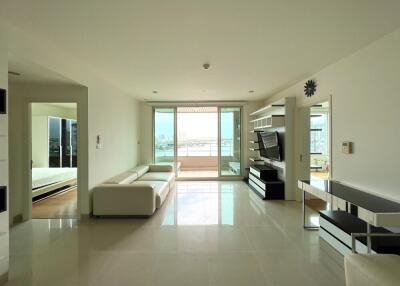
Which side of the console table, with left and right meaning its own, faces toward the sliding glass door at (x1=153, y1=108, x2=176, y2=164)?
right

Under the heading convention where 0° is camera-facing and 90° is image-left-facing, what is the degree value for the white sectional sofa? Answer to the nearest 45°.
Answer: approximately 270°

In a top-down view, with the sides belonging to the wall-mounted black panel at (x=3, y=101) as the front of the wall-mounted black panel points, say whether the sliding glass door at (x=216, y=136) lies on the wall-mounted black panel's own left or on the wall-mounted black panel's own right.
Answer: on the wall-mounted black panel's own left

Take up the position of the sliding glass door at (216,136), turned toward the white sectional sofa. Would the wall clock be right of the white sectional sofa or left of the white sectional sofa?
left

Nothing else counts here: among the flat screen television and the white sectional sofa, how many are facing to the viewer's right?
1

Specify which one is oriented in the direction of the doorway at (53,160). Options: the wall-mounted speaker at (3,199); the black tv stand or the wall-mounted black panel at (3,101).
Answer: the black tv stand

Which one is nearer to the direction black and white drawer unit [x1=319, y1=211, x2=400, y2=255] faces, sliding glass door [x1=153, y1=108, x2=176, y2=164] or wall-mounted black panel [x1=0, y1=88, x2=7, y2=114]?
the wall-mounted black panel

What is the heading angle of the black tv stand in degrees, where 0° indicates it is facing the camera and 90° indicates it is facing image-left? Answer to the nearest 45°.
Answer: approximately 90°

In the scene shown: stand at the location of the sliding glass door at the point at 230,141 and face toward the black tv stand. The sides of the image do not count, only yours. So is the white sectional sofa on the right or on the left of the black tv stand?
right
